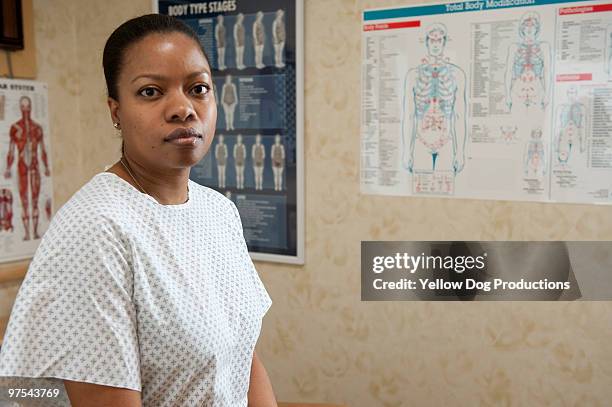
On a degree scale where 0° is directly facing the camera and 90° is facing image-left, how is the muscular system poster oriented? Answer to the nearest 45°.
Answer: approximately 315°

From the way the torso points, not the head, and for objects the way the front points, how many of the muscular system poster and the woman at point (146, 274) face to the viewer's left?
0

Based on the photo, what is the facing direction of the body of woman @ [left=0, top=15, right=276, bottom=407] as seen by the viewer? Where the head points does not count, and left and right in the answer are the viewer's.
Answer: facing the viewer and to the right of the viewer

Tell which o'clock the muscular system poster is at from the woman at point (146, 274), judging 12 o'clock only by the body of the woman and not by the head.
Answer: The muscular system poster is roughly at 7 o'clock from the woman.

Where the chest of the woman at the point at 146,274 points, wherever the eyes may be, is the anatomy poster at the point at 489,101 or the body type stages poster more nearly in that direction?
the anatomy poster

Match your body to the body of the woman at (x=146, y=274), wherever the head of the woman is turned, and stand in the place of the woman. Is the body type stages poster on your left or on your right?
on your left

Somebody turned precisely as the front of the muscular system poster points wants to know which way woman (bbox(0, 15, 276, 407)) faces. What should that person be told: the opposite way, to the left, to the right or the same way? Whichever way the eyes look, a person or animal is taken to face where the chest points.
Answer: the same way

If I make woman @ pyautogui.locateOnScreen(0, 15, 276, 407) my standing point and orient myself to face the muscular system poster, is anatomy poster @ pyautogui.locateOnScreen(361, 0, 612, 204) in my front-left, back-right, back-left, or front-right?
front-right

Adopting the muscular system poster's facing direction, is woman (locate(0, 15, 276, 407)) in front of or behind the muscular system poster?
in front

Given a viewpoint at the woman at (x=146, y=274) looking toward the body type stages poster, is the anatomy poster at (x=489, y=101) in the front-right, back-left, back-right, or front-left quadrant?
front-right

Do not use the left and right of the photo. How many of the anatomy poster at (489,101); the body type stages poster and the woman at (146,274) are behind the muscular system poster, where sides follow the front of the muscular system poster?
0

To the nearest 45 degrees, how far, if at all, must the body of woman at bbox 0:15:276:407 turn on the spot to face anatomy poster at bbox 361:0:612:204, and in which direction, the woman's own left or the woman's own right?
approximately 90° to the woman's own left
